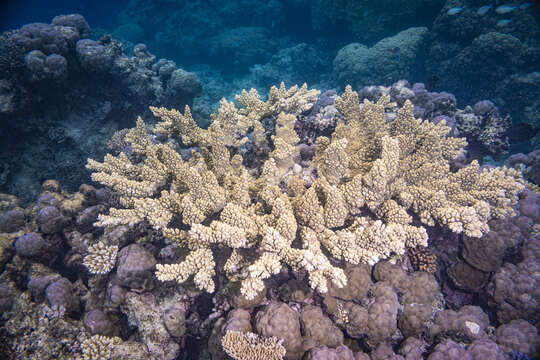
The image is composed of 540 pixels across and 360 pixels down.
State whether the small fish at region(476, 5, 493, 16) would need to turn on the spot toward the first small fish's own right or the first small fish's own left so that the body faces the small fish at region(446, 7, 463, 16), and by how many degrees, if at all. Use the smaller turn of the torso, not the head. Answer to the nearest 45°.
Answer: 0° — it already faces it

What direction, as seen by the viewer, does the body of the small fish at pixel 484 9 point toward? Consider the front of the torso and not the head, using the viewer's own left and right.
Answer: facing to the left of the viewer

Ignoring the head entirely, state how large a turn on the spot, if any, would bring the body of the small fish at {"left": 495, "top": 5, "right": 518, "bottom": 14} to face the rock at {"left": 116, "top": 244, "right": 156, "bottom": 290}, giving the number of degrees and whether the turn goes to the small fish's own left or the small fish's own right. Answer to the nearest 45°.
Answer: approximately 90° to the small fish's own left

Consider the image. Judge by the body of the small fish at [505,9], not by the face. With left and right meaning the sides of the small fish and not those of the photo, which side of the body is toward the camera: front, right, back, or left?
left

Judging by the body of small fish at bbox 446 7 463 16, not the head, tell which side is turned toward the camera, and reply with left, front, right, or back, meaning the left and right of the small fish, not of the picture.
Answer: left

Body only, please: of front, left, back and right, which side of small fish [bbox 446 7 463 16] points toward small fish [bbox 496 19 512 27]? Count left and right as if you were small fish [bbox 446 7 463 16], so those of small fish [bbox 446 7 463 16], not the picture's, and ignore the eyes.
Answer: back

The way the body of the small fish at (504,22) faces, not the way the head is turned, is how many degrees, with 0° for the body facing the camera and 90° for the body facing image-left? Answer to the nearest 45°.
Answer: approximately 90°

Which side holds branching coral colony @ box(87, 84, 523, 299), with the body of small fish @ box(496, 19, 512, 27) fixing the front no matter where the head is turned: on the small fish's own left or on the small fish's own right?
on the small fish's own left
